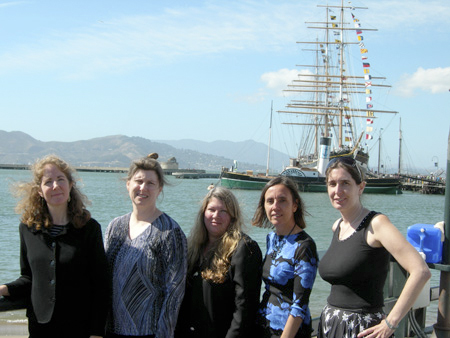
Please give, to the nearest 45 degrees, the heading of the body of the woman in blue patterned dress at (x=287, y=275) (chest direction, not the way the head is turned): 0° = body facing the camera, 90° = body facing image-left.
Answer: approximately 45°

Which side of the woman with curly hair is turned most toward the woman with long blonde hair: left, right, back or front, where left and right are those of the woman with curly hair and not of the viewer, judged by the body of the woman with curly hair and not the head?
left

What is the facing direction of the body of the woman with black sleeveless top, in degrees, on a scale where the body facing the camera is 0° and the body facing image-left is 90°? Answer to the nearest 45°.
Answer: approximately 45°

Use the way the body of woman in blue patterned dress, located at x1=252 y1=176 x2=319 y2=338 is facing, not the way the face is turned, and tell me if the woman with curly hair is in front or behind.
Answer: in front

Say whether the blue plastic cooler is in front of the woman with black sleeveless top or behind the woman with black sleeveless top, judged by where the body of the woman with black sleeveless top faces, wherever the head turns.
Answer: behind

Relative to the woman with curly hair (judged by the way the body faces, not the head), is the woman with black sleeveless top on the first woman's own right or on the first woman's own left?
on the first woman's own left

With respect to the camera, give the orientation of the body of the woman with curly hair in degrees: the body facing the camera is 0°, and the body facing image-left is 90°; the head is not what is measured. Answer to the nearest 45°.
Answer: approximately 0°
